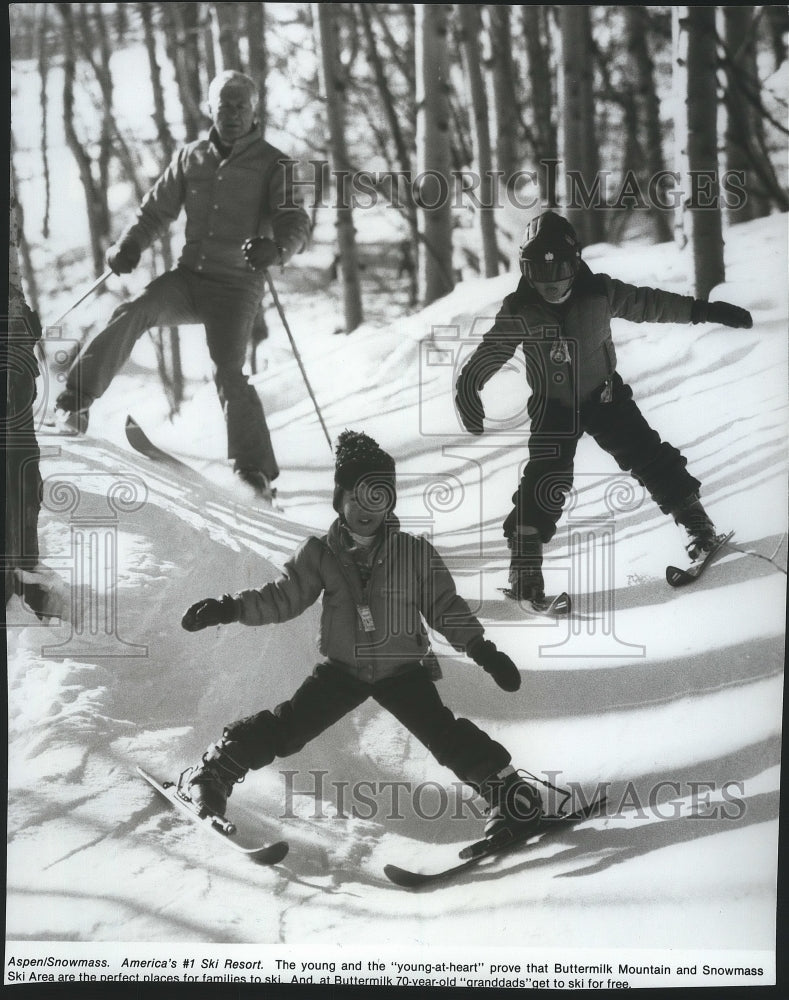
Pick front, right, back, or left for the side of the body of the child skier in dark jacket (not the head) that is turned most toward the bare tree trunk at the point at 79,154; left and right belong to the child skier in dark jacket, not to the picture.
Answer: back

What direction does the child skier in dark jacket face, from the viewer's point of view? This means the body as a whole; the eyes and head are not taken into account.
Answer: toward the camera

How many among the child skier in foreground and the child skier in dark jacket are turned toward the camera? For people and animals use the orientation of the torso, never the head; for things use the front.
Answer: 2

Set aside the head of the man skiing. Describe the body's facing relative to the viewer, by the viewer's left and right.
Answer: facing the viewer

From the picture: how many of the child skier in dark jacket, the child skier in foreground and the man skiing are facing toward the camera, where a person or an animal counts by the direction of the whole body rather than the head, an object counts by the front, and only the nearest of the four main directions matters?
3

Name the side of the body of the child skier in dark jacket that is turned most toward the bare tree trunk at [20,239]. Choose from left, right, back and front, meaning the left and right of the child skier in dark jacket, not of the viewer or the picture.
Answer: right
